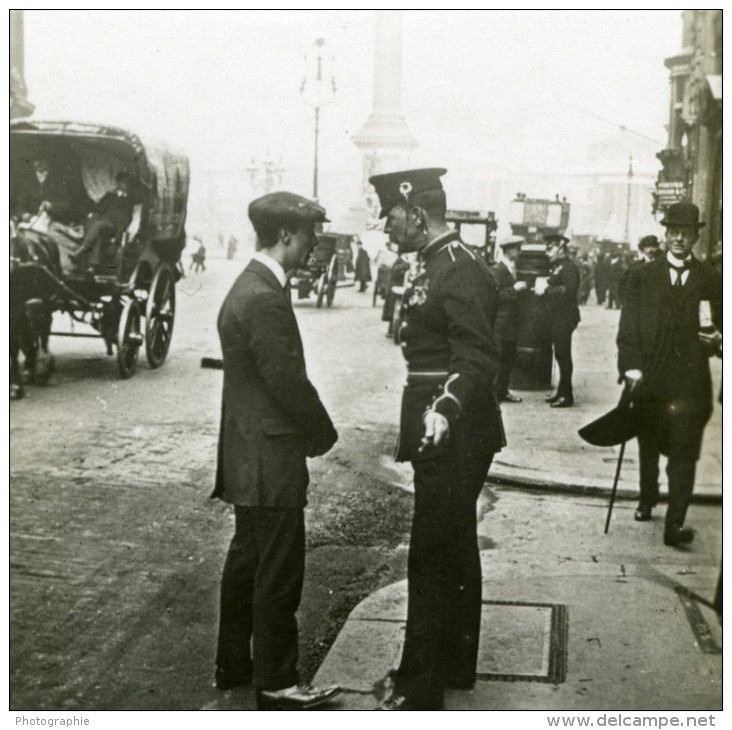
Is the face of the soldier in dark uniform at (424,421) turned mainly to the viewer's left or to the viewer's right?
to the viewer's left

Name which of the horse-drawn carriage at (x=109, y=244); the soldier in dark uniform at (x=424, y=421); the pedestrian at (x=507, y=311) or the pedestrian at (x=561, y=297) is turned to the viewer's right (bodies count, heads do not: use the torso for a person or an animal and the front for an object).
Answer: the pedestrian at (x=507, y=311)

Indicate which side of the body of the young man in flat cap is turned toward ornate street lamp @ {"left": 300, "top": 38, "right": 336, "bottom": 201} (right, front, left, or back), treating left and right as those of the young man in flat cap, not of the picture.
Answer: left

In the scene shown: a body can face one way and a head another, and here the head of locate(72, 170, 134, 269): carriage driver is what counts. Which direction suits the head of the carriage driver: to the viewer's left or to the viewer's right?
to the viewer's left

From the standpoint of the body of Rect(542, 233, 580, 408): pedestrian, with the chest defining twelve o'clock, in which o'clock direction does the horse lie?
The horse is roughly at 11 o'clock from the pedestrian.

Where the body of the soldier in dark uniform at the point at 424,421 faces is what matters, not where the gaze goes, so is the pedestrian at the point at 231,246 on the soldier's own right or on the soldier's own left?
on the soldier's own right

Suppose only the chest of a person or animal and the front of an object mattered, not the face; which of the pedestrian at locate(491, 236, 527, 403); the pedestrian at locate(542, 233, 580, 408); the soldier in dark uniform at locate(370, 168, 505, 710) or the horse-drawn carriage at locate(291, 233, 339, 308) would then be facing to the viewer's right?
the pedestrian at locate(491, 236, 527, 403)

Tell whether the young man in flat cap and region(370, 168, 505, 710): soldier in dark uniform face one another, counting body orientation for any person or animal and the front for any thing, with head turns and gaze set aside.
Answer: yes

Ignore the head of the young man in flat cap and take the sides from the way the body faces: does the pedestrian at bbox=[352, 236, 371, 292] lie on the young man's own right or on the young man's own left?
on the young man's own left

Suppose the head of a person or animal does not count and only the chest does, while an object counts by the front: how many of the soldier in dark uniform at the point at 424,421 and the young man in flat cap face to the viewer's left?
1

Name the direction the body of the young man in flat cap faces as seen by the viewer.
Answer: to the viewer's right
